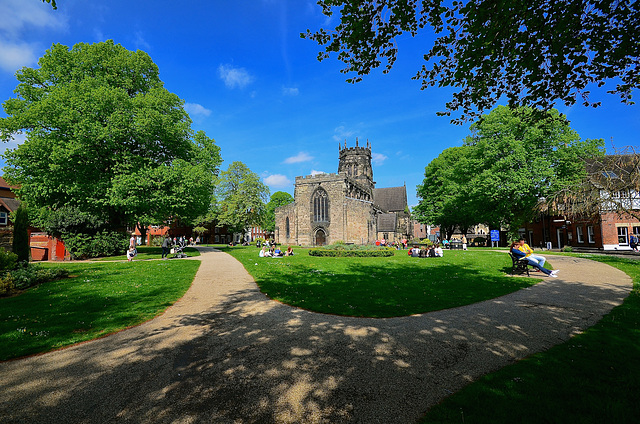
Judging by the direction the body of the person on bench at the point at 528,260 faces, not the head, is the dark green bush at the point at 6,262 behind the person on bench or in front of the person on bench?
behind

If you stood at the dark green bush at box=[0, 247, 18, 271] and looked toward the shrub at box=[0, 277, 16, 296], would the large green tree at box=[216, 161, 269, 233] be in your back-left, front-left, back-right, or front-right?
back-left

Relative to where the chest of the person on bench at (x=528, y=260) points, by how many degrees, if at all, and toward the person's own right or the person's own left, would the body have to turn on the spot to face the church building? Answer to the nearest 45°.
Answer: approximately 135° to the person's own left

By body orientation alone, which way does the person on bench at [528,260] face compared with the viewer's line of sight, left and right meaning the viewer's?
facing to the right of the viewer

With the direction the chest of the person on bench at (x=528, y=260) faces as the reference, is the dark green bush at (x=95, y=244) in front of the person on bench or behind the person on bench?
behind

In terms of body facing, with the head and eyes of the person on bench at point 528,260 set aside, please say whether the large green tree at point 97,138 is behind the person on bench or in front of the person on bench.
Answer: behind

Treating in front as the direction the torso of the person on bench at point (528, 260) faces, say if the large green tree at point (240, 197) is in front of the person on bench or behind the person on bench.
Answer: behind
